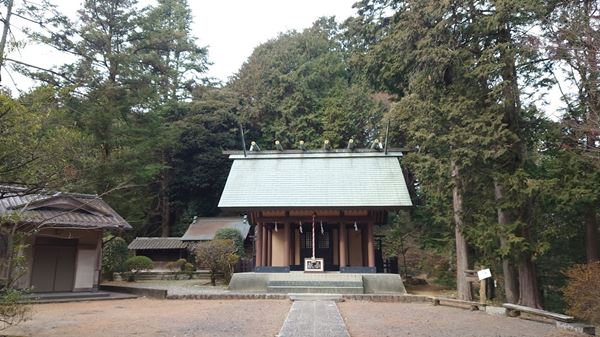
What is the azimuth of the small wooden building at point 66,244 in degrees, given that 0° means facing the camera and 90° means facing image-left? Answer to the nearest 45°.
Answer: approximately 0°

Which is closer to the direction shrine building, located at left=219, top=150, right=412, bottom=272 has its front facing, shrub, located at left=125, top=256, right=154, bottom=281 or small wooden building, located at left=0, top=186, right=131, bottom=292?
the small wooden building

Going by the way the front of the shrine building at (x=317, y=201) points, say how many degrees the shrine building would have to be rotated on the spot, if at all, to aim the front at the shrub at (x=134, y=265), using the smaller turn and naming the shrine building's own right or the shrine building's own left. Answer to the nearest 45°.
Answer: approximately 90° to the shrine building's own right

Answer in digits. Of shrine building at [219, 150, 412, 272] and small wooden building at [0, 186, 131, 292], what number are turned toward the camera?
2

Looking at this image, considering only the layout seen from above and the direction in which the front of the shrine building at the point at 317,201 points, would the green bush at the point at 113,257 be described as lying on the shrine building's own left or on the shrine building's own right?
on the shrine building's own right

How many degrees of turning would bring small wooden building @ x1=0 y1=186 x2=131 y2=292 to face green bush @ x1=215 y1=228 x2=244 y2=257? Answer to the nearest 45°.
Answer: approximately 135° to its left

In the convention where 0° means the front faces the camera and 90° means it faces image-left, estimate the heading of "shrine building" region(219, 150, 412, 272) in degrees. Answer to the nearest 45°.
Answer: approximately 0°

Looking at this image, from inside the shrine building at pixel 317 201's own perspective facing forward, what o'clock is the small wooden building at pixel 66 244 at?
The small wooden building is roughly at 2 o'clock from the shrine building.

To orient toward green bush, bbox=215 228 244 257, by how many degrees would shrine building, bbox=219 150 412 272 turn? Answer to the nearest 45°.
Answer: approximately 135° to its right

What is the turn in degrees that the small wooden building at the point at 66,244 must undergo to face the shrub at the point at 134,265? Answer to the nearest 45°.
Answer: approximately 135° to its left
